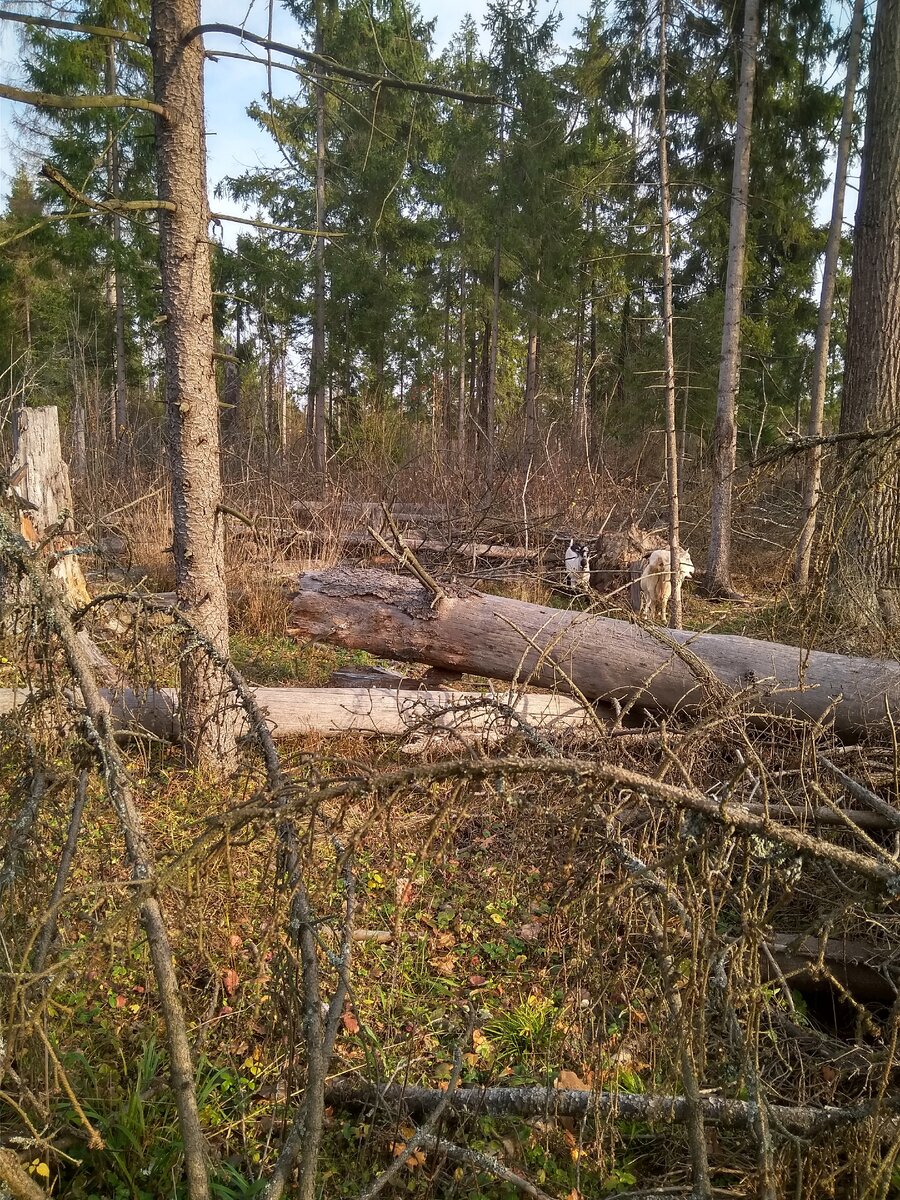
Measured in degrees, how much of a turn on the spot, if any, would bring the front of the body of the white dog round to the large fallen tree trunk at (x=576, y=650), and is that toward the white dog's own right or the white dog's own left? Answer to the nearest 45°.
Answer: approximately 135° to the white dog's own right
